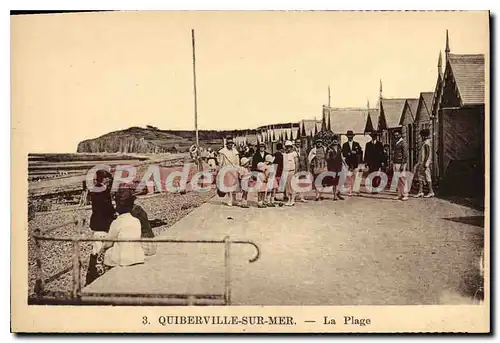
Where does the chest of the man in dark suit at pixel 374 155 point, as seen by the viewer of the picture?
toward the camera

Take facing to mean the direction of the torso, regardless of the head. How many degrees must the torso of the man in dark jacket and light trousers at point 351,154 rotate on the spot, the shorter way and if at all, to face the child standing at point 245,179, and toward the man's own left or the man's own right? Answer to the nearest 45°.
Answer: approximately 90° to the man's own right

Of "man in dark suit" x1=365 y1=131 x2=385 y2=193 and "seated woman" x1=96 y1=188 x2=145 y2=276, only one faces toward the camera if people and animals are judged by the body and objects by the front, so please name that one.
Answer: the man in dark suit

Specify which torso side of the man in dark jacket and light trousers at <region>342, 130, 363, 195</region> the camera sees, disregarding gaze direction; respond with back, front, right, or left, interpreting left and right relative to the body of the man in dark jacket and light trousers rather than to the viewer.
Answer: front

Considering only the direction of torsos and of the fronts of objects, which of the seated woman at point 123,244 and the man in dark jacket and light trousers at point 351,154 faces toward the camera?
the man in dark jacket and light trousers

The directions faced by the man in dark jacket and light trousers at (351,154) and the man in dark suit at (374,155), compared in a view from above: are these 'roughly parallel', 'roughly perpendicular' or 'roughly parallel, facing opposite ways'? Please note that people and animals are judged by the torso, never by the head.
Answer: roughly parallel

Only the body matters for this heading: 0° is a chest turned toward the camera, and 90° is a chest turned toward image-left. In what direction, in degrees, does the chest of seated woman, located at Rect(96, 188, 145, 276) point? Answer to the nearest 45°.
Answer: approximately 135°

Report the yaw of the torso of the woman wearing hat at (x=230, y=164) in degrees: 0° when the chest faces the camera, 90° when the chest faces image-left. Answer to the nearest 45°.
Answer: approximately 0°
